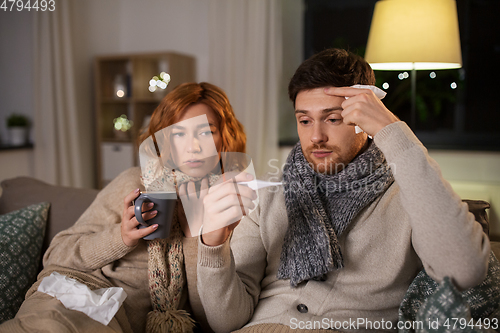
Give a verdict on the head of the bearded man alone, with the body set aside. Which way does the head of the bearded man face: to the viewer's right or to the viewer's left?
to the viewer's left

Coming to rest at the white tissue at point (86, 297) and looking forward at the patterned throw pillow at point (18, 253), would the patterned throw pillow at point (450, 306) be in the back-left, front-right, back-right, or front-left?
back-right

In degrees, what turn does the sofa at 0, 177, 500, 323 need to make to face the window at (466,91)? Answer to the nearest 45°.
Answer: approximately 135° to its left

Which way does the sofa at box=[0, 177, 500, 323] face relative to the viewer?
toward the camera

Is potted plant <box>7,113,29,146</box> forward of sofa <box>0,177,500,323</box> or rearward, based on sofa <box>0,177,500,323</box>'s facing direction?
rearward

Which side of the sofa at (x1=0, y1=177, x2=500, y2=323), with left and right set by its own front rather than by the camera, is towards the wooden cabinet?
back
